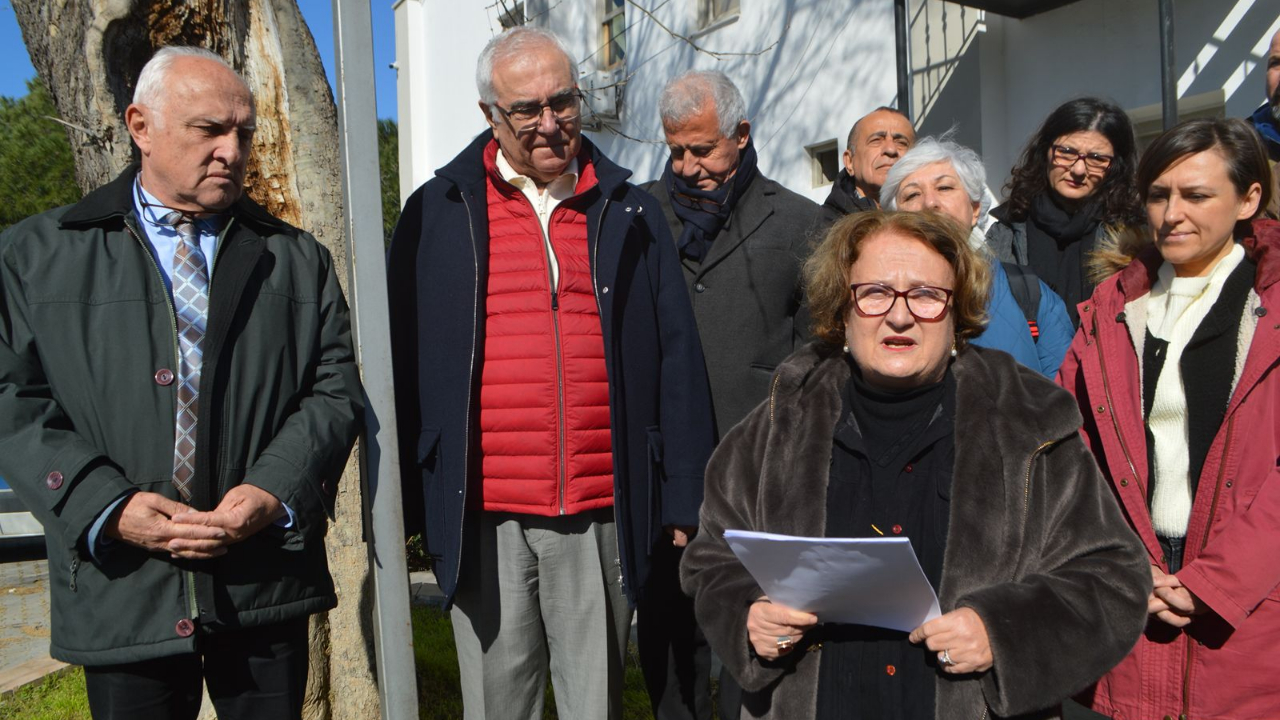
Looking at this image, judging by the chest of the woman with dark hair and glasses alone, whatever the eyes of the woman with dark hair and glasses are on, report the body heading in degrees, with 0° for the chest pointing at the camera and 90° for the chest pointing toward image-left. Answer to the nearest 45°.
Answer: approximately 0°

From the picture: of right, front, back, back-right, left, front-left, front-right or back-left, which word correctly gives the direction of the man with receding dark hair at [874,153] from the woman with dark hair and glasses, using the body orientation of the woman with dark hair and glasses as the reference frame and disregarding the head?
right

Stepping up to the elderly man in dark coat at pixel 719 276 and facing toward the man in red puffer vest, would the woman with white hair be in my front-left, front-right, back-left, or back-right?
back-left

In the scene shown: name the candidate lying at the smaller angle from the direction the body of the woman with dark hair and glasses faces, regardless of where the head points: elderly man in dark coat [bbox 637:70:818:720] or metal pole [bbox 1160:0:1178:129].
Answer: the elderly man in dark coat

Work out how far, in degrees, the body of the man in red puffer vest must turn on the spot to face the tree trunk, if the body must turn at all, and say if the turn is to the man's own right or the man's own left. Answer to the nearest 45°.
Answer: approximately 135° to the man's own right

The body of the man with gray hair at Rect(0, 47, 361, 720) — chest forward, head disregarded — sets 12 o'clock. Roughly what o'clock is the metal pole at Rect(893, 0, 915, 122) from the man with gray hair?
The metal pole is roughly at 8 o'clock from the man with gray hair.

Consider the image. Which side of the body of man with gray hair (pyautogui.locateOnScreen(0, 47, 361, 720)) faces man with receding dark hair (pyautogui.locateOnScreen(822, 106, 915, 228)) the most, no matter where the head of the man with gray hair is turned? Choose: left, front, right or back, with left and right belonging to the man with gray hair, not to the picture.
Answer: left

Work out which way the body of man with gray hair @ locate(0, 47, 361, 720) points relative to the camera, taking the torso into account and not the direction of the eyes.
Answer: toward the camera

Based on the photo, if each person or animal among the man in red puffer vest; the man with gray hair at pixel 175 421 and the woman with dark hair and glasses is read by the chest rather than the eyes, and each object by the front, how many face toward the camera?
3

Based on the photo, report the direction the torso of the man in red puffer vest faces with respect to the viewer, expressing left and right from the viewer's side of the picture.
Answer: facing the viewer

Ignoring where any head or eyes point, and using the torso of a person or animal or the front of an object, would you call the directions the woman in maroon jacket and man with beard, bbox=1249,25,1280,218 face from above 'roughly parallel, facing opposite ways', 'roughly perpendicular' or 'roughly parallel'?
roughly parallel

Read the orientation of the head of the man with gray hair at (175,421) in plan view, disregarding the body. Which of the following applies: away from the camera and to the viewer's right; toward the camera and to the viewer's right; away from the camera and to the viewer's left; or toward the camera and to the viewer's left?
toward the camera and to the viewer's right

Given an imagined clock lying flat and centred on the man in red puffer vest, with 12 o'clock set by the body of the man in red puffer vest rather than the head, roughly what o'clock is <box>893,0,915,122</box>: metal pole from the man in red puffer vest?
The metal pole is roughly at 7 o'clock from the man in red puffer vest.

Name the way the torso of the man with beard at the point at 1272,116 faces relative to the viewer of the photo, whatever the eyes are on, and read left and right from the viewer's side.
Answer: facing the viewer and to the left of the viewer

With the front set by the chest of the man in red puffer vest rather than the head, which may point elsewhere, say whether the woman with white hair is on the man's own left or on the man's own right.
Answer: on the man's own left
